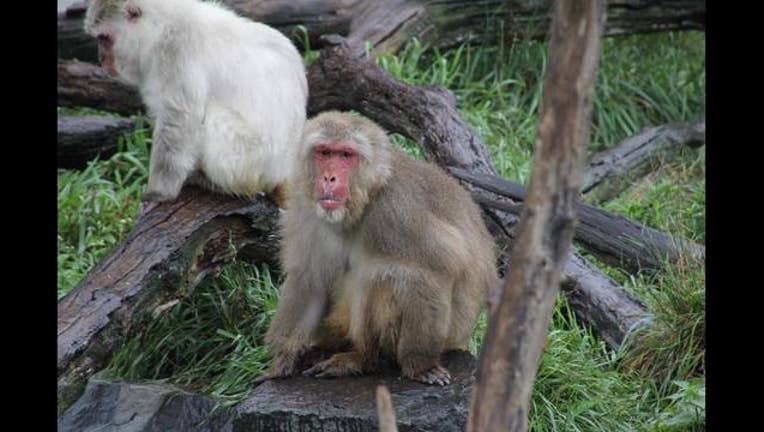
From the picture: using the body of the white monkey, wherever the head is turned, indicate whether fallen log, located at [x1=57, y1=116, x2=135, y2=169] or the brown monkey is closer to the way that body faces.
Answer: the fallen log

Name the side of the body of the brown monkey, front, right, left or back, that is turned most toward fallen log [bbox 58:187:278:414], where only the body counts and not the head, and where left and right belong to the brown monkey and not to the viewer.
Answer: right

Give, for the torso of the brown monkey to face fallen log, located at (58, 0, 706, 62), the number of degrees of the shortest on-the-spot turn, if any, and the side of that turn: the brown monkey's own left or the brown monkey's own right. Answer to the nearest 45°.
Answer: approximately 135° to the brown monkey's own right

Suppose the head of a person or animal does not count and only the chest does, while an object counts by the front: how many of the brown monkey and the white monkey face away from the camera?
0

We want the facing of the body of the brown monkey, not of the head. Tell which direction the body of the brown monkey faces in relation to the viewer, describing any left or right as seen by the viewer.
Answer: facing the viewer and to the left of the viewer

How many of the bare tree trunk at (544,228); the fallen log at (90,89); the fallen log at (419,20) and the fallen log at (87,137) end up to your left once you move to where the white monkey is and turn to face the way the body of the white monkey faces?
1

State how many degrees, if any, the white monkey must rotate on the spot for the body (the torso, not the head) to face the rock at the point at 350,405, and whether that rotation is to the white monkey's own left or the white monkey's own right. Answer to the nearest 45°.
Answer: approximately 90° to the white monkey's own left

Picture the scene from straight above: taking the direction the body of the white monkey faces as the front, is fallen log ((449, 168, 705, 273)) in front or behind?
behind

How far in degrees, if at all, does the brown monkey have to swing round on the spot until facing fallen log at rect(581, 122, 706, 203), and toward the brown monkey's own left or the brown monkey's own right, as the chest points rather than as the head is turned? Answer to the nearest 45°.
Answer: approximately 180°

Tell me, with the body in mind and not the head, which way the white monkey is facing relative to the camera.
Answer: to the viewer's left
